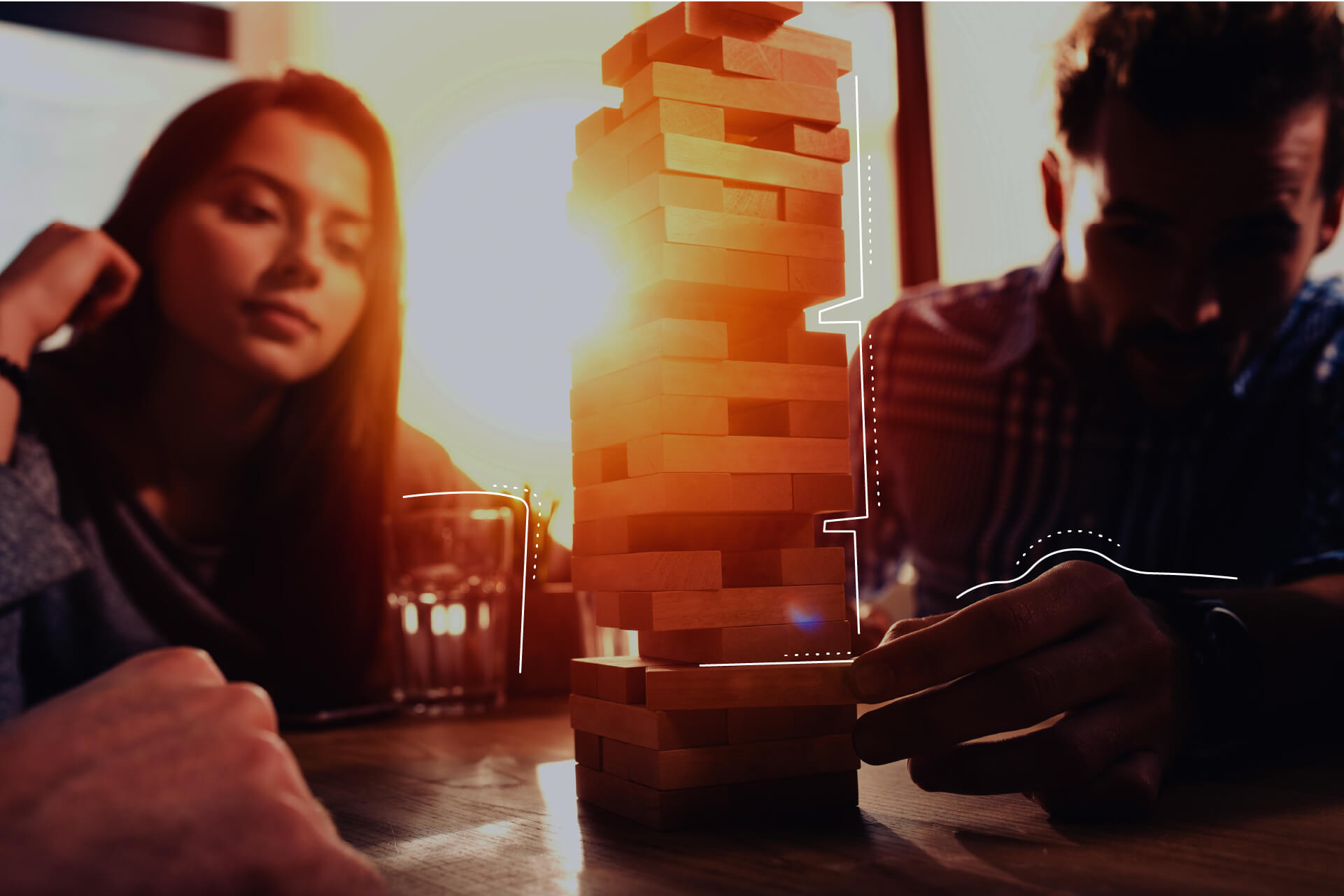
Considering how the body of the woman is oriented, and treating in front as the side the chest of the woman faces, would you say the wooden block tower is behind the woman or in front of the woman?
in front

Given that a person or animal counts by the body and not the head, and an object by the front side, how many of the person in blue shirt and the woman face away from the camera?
0

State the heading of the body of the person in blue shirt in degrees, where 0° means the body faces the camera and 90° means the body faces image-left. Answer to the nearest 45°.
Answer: approximately 0°

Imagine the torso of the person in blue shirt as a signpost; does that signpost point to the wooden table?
yes

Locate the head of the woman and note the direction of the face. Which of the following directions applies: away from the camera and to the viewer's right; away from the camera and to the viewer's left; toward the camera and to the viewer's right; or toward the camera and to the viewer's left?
toward the camera and to the viewer's right
